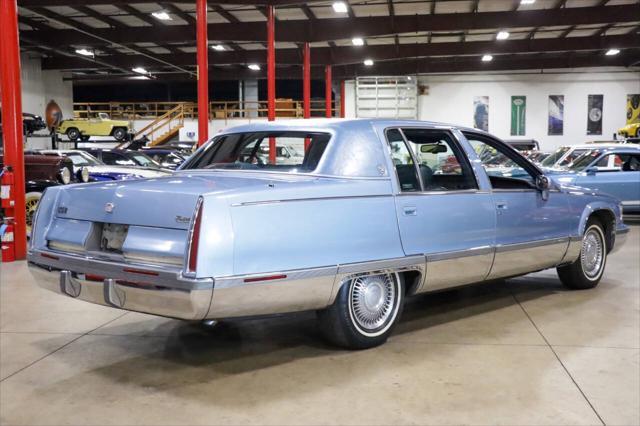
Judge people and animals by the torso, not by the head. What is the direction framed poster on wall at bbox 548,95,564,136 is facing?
toward the camera

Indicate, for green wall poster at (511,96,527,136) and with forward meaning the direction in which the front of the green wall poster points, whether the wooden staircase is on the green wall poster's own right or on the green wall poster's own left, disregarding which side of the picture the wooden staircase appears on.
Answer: on the green wall poster's own right

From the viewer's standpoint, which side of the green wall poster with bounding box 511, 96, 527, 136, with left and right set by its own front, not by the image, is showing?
front

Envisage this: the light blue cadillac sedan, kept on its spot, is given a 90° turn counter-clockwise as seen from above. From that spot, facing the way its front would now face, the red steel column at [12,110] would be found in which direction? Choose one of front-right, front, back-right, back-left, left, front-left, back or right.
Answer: front

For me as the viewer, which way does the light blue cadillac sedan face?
facing away from the viewer and to the right of the viewer

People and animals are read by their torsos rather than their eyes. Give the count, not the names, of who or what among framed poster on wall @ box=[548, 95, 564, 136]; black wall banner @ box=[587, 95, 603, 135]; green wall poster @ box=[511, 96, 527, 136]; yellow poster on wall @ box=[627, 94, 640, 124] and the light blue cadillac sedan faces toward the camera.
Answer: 4

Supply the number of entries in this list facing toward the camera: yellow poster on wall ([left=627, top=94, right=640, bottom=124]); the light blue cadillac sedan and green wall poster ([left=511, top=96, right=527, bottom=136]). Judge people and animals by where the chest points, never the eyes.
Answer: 2

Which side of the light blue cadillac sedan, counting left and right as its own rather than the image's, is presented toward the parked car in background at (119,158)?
left

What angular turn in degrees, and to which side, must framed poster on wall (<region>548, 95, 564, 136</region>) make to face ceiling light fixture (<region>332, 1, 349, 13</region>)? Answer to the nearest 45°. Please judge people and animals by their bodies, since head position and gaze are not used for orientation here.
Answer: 0° — it already faces it

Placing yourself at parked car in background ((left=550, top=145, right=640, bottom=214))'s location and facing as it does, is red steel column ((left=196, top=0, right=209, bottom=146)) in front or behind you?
in front

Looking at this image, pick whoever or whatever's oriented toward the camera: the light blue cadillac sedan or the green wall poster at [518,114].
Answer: the green wall poster

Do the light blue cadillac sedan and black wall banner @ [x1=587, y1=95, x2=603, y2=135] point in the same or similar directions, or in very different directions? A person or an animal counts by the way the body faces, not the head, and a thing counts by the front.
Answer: very different directions

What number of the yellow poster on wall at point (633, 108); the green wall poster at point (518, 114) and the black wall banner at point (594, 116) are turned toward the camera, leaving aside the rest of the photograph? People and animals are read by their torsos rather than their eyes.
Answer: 3

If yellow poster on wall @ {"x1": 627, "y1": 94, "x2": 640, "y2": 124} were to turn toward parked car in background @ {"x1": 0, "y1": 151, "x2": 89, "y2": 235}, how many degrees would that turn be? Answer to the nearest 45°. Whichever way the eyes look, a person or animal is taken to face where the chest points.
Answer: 0° — it already faces it

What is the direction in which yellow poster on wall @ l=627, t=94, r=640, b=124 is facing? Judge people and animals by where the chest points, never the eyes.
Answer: toward the camera

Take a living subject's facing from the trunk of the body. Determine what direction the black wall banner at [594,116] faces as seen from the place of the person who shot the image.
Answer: facing the viewer

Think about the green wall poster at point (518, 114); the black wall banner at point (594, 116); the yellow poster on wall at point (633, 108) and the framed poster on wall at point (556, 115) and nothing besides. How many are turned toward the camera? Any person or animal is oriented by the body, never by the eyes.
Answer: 4

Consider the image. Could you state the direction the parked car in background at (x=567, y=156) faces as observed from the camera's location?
facing the viewer and to the left of the viewer

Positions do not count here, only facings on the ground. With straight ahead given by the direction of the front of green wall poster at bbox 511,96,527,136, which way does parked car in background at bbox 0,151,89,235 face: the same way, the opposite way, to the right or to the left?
to the left
